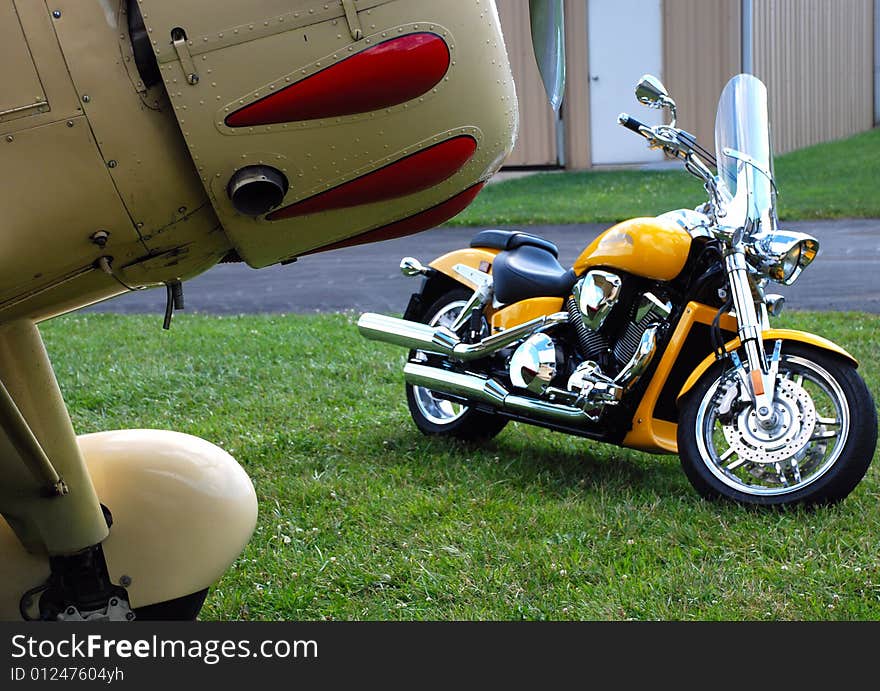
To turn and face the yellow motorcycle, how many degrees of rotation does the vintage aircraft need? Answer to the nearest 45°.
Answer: approximately 45° to its left

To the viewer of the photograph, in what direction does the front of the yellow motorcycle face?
facing the viewer and to the right of the viewer

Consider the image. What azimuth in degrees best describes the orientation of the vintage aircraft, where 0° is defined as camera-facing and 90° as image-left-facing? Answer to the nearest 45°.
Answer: approximately 270°

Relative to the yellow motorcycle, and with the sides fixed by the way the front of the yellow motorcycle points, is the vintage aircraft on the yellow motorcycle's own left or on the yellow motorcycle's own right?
on the yellow motorcycle's own right

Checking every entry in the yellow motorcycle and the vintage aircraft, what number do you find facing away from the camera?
0
